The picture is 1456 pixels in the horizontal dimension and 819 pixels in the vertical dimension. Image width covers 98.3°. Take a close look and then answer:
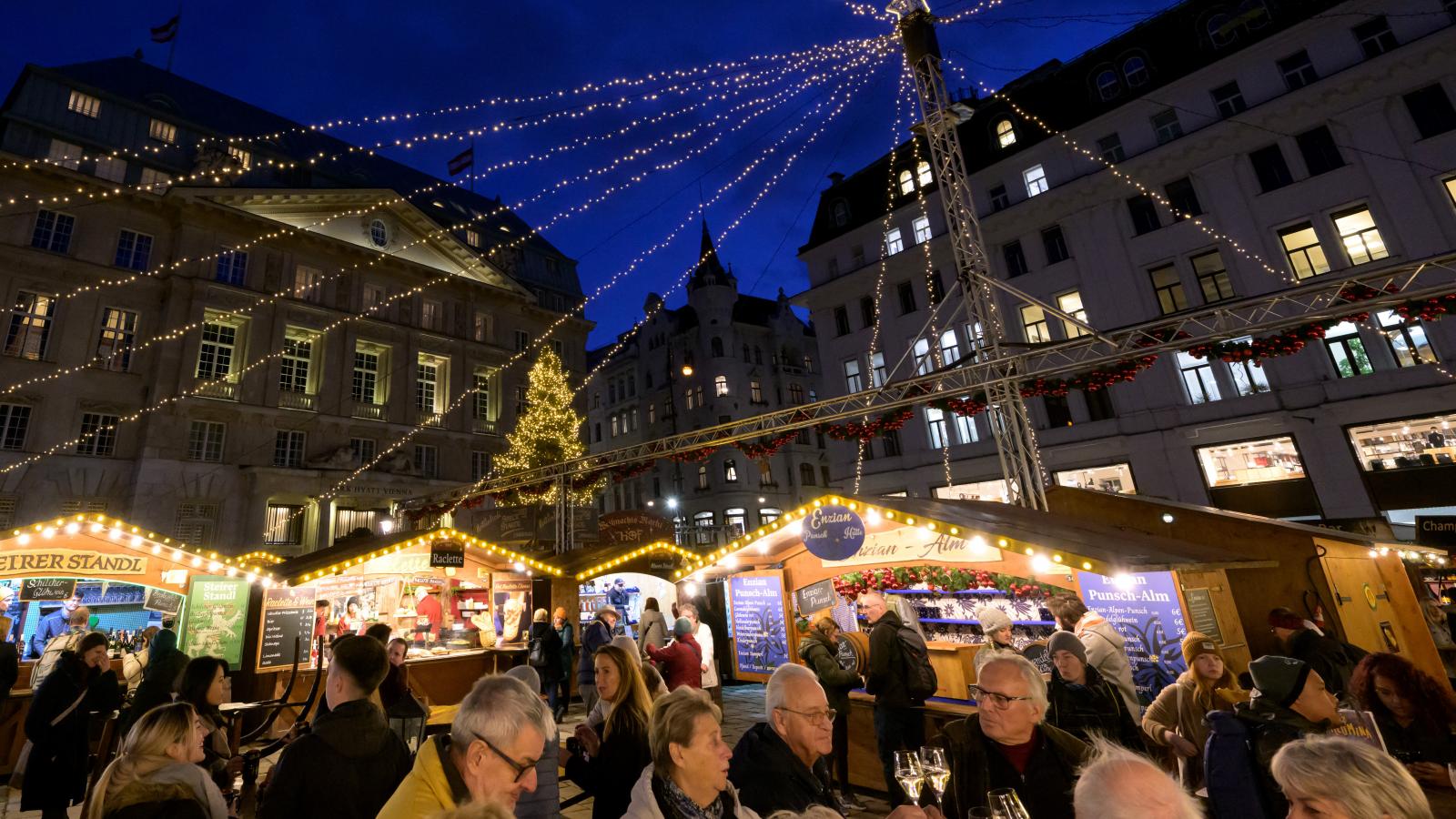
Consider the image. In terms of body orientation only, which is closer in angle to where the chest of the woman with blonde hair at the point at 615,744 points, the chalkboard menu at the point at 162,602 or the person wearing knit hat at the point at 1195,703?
the chalkboard menu

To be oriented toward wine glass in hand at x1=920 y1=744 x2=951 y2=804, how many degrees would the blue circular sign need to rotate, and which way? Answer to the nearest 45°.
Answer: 0° — it already faces it

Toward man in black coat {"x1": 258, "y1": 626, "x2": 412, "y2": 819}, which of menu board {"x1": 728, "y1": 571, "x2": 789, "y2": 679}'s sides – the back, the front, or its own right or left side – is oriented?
front

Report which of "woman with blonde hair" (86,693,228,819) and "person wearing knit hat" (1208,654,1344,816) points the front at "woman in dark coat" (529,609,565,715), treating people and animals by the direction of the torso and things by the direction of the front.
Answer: the woman with blonde hair

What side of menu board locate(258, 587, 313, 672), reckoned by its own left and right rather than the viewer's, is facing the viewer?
front

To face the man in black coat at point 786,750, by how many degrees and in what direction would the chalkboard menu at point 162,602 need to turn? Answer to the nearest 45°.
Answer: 0° — it already faces them

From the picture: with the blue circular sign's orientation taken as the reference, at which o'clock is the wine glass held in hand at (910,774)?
The wine glass held in hand is roughly at 12 o'clock from the blue circular sign.

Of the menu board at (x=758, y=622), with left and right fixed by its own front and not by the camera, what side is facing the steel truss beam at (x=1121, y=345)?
left

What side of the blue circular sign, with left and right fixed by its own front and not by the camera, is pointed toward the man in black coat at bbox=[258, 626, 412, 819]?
front

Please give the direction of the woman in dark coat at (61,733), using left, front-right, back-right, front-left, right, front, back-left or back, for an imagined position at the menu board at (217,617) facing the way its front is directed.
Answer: front

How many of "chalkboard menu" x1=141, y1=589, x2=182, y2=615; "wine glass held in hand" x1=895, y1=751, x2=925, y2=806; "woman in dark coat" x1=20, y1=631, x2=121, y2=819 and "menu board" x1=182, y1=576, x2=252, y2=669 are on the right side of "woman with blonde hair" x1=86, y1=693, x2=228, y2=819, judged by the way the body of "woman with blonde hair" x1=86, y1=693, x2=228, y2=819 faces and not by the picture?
1

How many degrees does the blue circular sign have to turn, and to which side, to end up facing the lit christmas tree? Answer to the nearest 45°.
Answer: approximately 135° to its right

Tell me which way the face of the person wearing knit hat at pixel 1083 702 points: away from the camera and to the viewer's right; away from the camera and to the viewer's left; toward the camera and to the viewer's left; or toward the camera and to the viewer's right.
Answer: toward the camera and to the viewer's left

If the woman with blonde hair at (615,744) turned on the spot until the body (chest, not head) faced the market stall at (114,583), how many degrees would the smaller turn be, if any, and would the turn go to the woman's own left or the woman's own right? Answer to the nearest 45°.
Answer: approximately 45° to the woman's own right

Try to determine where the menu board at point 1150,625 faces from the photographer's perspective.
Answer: facing the viewer

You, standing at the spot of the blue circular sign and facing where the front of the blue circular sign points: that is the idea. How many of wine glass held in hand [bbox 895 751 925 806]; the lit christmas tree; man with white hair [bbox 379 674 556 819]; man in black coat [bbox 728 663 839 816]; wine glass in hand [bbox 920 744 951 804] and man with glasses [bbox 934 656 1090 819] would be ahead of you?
5

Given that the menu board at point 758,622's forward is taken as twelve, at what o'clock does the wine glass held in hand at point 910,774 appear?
The wine glass held in hand is roughly at 12 o'clock from the menu board.
